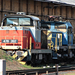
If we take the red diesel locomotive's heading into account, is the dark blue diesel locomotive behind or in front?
behind

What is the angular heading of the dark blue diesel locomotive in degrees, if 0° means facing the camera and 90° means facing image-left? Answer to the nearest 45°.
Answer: approximately 45°

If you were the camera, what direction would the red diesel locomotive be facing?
facing the viewer and to the left of the viewer

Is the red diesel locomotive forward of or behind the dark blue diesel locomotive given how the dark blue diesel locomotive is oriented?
forward

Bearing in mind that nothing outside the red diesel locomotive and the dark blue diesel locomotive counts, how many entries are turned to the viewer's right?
0
